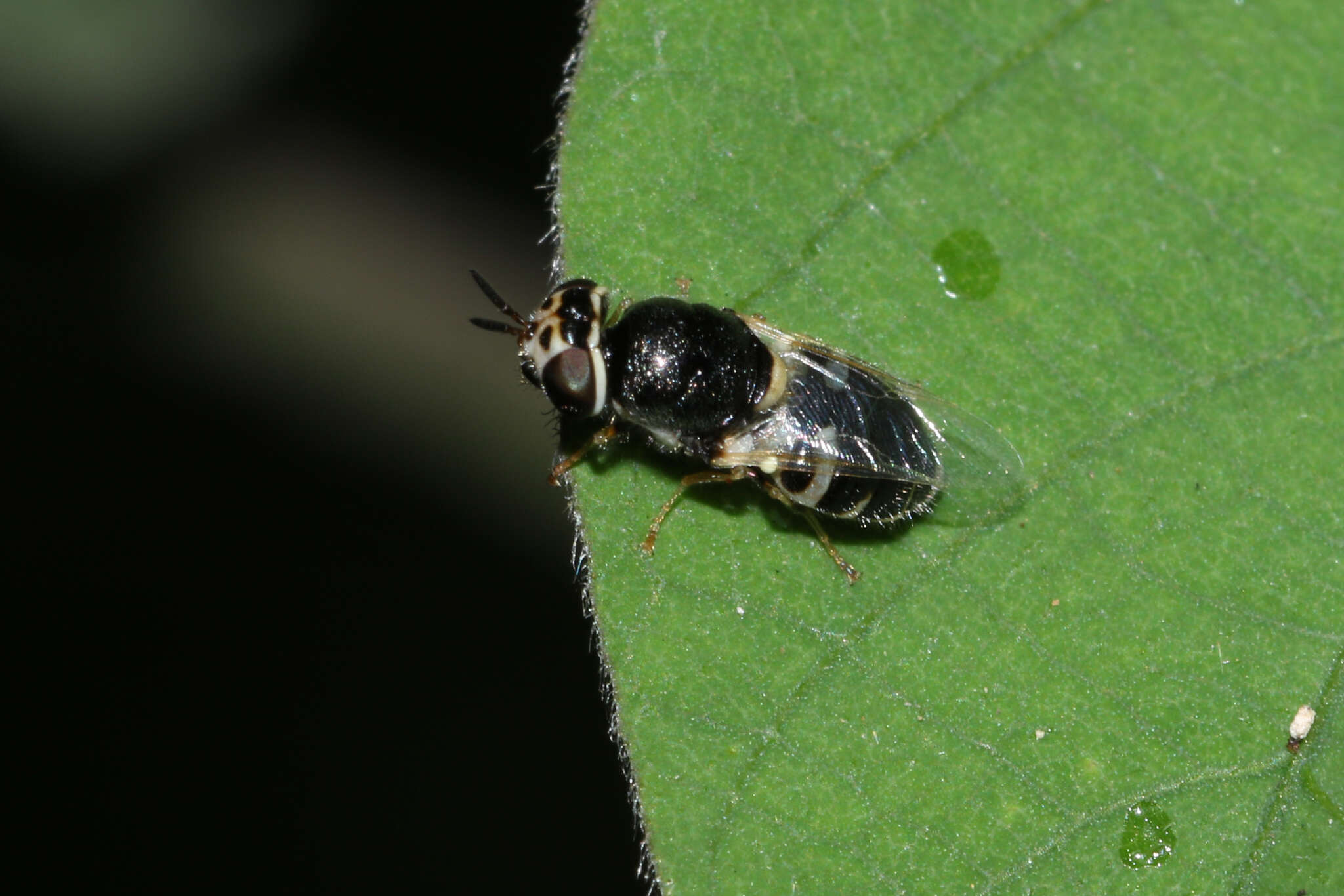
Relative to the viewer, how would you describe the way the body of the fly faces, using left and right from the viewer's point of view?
facing to the left of the viewer

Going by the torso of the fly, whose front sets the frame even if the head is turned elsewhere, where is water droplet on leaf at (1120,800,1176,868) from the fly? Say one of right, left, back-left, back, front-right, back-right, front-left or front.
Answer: left
